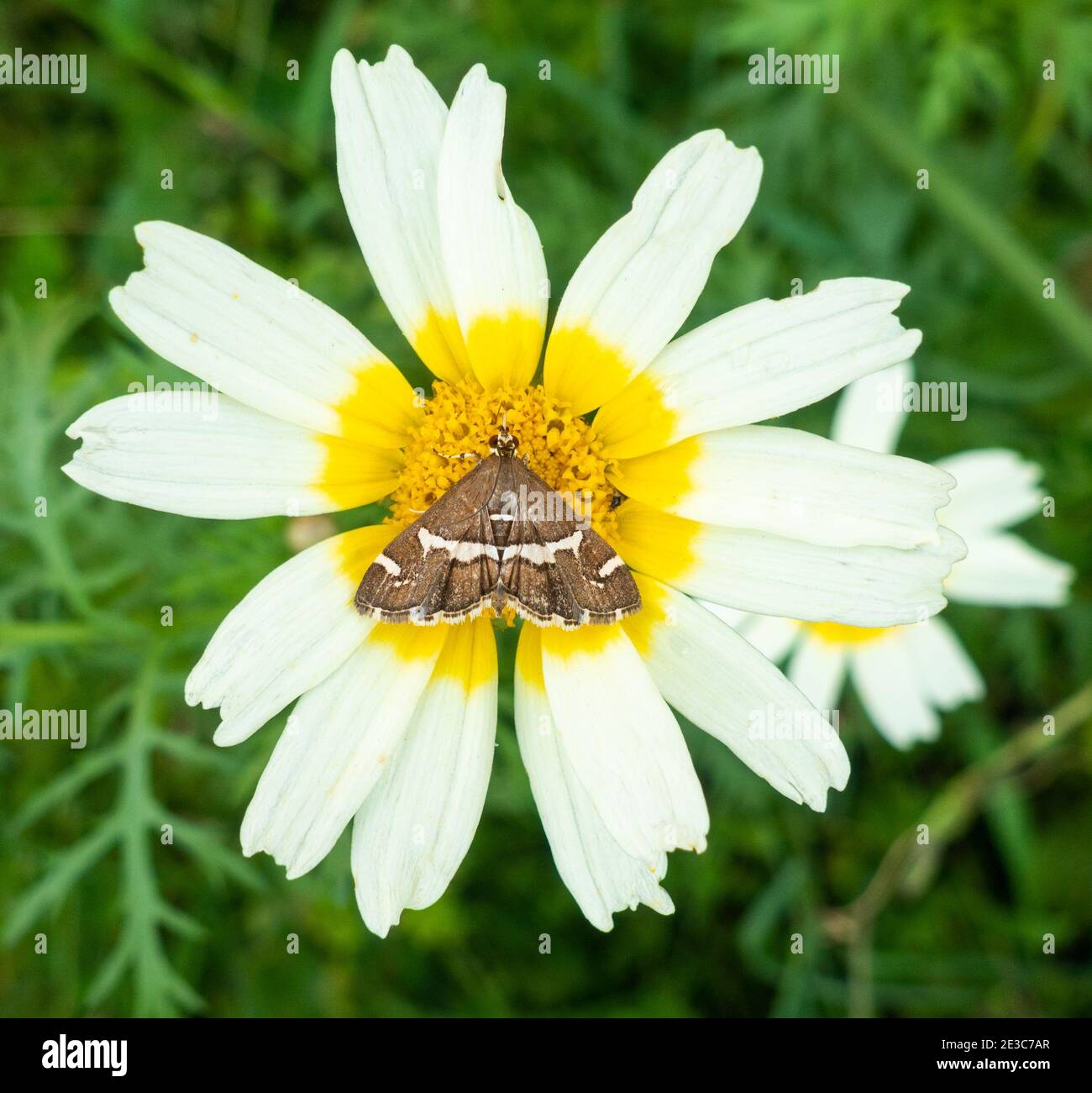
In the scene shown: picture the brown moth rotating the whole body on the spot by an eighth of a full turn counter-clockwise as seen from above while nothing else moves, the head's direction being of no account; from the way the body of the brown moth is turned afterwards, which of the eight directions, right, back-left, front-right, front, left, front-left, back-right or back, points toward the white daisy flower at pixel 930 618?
right

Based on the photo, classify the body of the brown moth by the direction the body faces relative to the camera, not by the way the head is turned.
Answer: away from the camera
